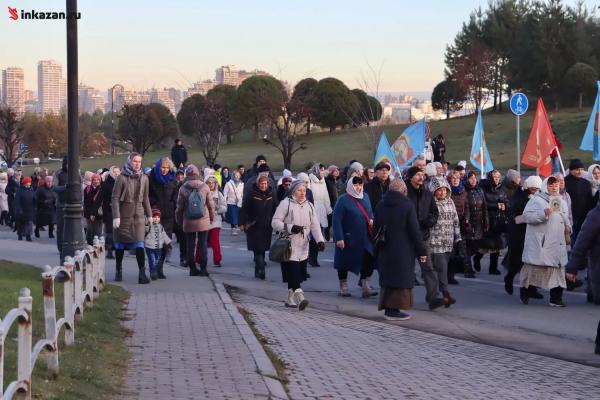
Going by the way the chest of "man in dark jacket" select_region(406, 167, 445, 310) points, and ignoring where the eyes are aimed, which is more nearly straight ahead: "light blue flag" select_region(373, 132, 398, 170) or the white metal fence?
the white metal fence

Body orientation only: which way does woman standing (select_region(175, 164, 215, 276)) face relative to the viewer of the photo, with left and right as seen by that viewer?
facing away from the viewer

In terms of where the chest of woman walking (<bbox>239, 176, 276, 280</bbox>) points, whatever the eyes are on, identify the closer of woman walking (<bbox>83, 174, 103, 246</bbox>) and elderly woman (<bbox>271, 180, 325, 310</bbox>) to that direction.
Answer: the elderly woman

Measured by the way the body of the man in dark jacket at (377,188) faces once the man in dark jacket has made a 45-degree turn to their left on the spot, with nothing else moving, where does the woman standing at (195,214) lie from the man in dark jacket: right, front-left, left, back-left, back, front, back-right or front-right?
back

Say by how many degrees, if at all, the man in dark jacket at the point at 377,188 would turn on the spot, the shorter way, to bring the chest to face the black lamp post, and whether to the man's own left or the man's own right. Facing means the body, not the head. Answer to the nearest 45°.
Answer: approximately 90° to the man's own right

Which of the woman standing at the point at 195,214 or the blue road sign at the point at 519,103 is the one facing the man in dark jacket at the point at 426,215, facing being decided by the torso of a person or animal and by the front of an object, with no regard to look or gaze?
the blue road sign

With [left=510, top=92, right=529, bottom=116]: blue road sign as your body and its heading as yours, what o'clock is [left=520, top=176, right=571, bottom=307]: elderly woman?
The elderly woman is roughly at 12 o'clock from the blue road sign.

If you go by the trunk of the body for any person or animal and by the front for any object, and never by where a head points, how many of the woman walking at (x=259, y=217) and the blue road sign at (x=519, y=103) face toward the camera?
2

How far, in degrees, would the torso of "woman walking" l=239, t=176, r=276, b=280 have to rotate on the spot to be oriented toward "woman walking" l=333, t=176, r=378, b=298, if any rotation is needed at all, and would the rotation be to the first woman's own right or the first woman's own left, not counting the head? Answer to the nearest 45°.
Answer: approximately 45° to the first woman's own left

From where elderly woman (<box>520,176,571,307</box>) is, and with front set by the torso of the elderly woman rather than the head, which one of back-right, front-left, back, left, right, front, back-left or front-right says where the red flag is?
back-left
